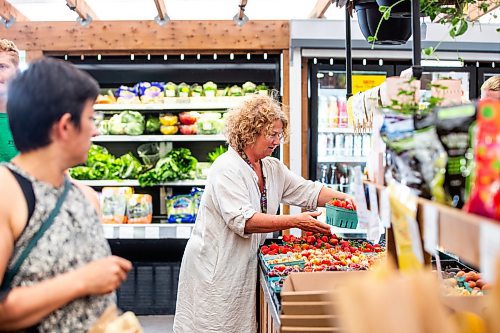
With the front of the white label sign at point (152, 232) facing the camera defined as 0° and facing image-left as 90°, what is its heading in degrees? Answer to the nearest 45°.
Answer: approximately 0°

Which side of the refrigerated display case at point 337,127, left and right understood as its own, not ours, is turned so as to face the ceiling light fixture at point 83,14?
right

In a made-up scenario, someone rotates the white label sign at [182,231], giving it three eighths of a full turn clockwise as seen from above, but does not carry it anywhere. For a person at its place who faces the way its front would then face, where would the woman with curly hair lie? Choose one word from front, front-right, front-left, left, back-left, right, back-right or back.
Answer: back-left

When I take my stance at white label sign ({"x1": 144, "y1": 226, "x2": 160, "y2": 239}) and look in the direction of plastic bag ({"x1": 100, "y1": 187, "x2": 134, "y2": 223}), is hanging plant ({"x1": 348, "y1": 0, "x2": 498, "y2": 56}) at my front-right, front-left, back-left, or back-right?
back-left

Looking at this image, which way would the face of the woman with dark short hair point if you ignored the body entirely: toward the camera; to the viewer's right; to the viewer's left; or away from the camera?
to the viewer's right

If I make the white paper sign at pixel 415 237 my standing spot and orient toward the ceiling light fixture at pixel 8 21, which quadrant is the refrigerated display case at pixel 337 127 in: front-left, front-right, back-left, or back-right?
front-right

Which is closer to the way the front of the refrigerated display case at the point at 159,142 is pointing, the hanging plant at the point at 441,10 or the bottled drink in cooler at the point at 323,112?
the hanging plant

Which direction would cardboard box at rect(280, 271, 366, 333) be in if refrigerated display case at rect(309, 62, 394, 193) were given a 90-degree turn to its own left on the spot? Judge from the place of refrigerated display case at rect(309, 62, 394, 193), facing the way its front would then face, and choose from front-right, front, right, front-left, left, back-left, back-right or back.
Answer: right

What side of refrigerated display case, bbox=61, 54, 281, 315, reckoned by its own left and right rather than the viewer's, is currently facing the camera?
front

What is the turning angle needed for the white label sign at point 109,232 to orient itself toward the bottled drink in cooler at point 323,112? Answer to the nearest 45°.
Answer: approximately 90° to its left

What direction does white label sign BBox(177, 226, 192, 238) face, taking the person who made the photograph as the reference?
facing the viewer

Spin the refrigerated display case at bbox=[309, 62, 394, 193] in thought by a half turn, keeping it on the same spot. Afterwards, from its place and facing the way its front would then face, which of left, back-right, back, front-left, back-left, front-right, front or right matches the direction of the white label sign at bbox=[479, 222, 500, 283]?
back

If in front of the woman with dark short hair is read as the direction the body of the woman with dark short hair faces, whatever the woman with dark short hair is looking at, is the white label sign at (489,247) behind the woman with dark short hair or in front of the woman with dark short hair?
in front

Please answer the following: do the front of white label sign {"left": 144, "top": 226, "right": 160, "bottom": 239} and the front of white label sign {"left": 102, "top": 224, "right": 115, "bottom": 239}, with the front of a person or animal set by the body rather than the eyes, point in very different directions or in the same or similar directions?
same or similar directions
